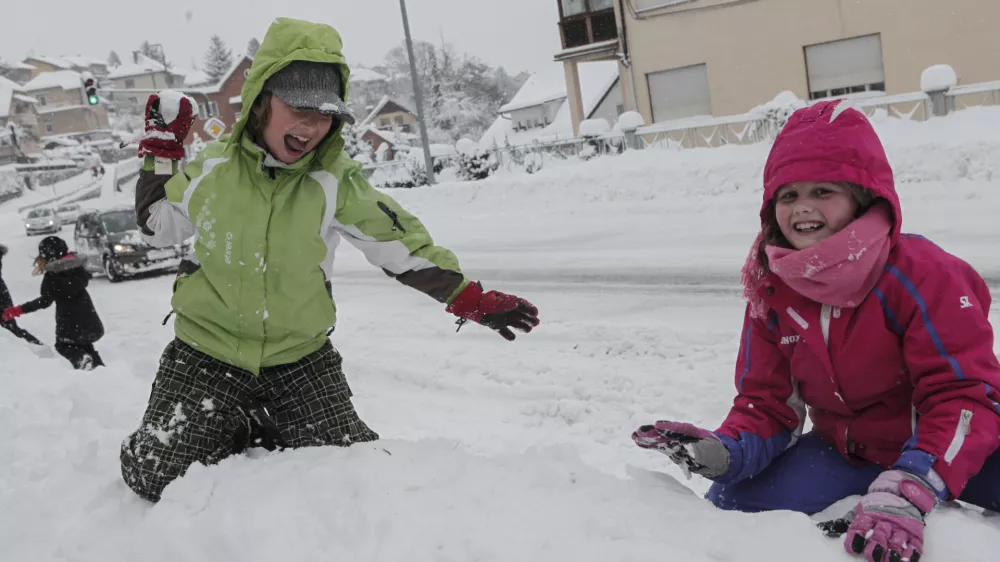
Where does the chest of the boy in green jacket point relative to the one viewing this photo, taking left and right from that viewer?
facing the viewer

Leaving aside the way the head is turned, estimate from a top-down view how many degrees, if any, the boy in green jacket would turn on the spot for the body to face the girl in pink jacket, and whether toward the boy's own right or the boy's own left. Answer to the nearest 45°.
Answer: approximately 45° to the boy's own left

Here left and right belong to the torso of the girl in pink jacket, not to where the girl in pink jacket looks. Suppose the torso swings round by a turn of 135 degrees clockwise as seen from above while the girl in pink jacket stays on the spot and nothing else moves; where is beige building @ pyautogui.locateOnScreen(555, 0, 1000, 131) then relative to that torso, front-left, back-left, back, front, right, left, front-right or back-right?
front

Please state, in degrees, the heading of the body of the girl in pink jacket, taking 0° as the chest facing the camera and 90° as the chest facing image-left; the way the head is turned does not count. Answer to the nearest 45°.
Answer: approximately 45°

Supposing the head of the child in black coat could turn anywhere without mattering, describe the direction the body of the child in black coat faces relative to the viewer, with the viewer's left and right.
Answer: facing away from the viewer and to the left of the viewer

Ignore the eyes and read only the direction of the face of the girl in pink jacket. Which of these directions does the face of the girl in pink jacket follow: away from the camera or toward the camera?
toward the camera

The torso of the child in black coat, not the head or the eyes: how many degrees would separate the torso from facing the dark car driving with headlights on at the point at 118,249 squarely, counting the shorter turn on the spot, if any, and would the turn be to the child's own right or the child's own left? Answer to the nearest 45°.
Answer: approximately 45° to the child's own right

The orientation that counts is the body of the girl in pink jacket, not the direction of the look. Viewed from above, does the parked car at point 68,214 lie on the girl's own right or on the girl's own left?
on the girl's own right

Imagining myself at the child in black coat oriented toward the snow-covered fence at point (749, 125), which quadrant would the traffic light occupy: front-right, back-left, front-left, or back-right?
front-left

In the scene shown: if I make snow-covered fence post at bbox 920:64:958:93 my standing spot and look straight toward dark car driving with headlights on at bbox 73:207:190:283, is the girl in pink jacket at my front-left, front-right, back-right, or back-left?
front-left
